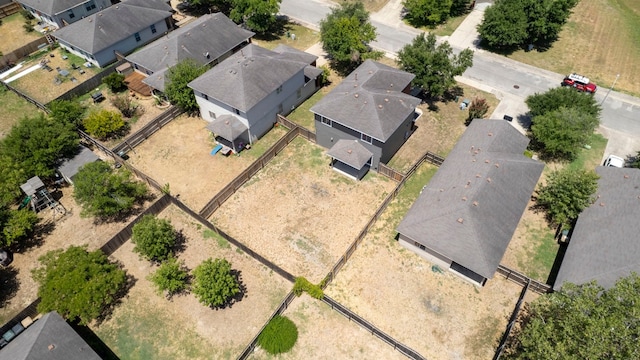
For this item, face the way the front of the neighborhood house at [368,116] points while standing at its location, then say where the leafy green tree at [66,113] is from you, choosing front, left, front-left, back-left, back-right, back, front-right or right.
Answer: back-left

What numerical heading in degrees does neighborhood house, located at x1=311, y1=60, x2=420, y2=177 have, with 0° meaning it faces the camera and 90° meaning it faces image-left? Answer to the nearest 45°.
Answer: approximately 225°

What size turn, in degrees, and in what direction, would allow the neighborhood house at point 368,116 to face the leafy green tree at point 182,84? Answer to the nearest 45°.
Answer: approximately 135° to its left

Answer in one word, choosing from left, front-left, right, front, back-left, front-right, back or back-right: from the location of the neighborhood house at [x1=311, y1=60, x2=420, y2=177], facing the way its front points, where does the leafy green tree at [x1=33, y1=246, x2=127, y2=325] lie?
back

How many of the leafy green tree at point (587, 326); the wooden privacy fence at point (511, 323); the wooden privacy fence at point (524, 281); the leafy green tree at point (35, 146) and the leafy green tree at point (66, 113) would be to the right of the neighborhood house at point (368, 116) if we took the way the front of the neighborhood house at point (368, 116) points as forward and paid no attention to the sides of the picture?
3

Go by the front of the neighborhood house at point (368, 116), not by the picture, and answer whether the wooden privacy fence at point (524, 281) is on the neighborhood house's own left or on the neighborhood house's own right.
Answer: on the neighborhood house's own right

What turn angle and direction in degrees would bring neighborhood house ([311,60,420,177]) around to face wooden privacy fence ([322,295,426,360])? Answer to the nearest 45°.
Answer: approximately 135° to its right

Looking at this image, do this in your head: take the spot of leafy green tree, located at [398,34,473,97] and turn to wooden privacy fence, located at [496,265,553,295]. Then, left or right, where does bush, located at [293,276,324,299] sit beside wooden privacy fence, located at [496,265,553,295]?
right

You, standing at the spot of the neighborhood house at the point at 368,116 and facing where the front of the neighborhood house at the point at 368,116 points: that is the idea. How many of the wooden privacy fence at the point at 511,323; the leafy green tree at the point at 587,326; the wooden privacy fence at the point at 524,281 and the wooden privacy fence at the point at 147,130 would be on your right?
3

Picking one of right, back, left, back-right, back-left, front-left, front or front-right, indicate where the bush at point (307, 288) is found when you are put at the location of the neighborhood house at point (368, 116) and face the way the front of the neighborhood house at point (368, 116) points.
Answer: back-right

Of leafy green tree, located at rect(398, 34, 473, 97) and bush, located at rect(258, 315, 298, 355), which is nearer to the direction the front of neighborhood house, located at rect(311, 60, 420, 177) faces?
the leafy green tree

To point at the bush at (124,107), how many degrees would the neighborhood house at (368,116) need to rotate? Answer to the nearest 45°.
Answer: approximately 135° to its left

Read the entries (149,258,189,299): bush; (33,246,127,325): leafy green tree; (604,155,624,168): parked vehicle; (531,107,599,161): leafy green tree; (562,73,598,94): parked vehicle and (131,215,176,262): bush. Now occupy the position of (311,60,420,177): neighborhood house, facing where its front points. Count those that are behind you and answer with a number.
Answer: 3

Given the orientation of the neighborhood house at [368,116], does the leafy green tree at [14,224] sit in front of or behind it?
behind

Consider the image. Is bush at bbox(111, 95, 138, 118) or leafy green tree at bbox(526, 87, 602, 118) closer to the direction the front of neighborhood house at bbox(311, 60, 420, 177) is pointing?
the leafy green tree
